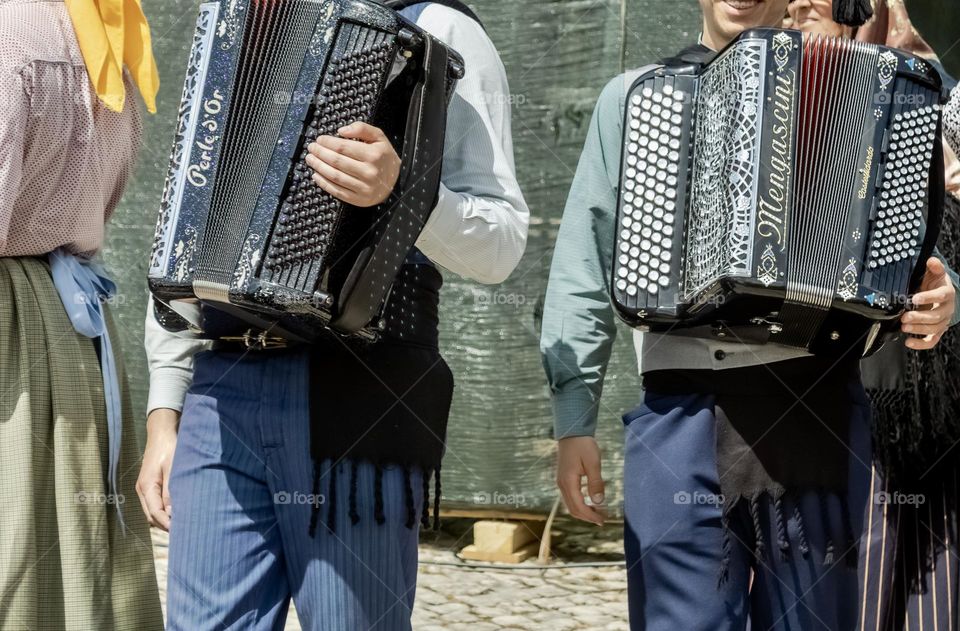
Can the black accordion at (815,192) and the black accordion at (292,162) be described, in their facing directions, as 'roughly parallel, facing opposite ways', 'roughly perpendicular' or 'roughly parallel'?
roughly parallel

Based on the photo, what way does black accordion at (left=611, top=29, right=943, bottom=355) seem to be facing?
toward the camera

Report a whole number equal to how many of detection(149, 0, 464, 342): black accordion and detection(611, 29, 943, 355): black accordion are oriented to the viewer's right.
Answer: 0

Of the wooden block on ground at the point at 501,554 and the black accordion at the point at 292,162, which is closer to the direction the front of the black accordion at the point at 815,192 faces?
the black accordion

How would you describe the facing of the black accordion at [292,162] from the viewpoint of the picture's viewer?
facing the viewer and to the left of the viewer

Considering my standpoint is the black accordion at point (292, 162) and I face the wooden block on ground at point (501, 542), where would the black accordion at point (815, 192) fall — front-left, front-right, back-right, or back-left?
front-right

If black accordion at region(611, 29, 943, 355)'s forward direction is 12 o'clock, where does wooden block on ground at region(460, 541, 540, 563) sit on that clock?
The wooden block on ground is roughly at 5 o'clock from the black accordion.

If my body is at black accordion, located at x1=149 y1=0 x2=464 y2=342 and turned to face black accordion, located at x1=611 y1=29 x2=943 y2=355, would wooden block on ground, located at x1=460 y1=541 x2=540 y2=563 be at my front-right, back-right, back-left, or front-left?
front-left

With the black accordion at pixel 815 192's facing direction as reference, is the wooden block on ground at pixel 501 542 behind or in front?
behind

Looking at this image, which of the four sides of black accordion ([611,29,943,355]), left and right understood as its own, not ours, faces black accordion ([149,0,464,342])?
right

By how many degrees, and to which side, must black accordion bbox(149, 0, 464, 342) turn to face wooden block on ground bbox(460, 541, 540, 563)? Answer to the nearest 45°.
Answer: approximately 135° to its right
